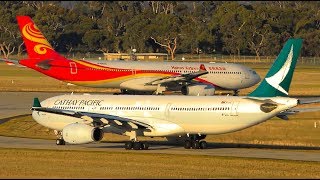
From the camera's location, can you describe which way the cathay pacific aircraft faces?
facing away from the viewer and to the left of the viewer
